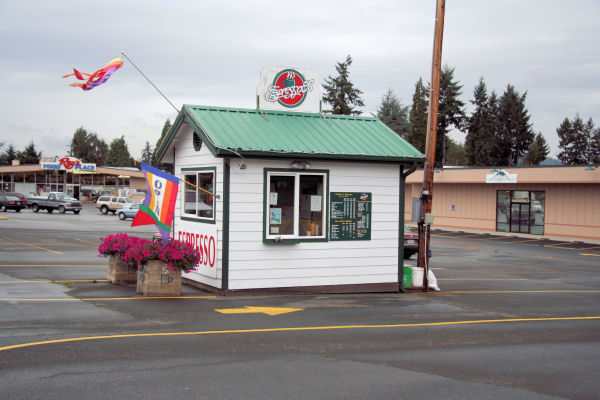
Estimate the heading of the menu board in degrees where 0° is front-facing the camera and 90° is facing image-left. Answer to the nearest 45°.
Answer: approximately 0°

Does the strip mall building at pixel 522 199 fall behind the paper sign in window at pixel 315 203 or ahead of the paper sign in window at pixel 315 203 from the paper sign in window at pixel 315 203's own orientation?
behind

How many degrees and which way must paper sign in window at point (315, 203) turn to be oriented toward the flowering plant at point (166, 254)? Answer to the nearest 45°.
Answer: approximately 45° to its right

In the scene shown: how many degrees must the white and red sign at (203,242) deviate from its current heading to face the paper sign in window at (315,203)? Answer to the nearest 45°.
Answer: approximately 135° to its left

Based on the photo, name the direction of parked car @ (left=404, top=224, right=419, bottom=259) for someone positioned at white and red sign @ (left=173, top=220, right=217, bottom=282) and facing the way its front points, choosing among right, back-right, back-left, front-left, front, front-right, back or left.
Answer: back
